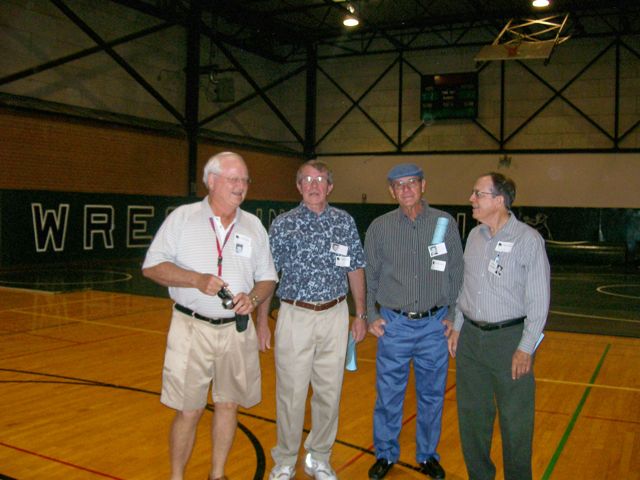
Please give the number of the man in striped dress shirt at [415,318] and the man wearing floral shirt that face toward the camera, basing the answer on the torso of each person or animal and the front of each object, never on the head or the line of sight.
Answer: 2

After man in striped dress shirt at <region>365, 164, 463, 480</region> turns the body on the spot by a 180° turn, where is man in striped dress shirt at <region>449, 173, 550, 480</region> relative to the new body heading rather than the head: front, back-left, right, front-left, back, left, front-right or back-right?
back-right

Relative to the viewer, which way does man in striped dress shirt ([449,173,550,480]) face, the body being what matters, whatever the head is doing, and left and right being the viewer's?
facing the viewer and to the left of the viewer

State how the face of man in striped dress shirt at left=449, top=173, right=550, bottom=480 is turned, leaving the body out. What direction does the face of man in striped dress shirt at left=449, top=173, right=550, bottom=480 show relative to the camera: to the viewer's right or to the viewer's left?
to the viewer's left

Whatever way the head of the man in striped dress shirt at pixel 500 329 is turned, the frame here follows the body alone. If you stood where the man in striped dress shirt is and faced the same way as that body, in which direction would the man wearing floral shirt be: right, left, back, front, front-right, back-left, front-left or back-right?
front-right

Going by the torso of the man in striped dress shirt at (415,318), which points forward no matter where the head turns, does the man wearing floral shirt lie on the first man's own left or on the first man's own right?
on the first man's own right

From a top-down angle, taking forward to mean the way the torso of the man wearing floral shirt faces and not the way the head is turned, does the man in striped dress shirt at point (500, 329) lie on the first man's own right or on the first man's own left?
on the first man's own left

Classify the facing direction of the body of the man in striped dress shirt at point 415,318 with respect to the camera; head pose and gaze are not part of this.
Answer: toward the camera

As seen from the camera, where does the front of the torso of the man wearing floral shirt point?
toward the camera
